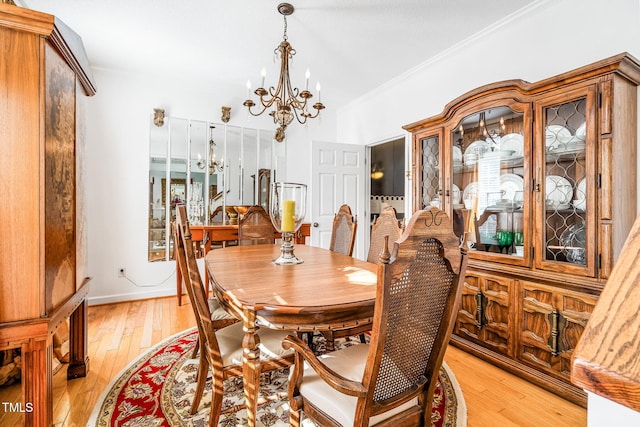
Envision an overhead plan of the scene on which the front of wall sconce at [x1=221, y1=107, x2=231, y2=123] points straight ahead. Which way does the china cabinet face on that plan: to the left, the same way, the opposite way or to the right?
to the right

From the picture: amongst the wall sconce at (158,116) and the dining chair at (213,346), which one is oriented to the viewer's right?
the dining chair

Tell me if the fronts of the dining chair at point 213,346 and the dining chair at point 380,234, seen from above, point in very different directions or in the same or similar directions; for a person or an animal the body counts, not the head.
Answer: very different directions

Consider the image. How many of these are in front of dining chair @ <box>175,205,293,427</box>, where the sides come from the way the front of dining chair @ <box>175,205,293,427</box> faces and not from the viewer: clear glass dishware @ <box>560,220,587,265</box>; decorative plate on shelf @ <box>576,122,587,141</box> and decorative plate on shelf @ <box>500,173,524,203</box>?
3

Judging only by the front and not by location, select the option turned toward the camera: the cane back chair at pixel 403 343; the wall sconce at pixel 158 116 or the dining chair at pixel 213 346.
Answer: the wall sconce

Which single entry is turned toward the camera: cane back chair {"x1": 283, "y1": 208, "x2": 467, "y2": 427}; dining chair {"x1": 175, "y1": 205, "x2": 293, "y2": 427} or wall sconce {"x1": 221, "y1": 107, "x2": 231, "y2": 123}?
the wall sconce

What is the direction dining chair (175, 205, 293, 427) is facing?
to the viewer's right

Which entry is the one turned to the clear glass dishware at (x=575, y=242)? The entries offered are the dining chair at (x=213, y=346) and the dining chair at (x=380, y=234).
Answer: the dining chair at (x=213, y=346)

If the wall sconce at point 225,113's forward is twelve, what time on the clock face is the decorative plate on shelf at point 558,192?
The decorative plate on shelf is roughly at 11 o'clock from the wall sconce.

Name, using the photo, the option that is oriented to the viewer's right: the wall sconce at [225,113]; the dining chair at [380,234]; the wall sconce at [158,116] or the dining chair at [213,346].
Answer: the dining chair at [213,346]

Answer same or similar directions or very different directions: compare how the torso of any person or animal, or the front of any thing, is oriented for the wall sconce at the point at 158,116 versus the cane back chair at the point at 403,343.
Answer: very different directions

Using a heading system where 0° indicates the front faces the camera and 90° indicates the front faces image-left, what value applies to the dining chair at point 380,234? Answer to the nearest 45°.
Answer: approximately 45°

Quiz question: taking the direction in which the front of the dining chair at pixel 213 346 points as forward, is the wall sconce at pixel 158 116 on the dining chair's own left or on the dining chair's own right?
on the dining chair's own left

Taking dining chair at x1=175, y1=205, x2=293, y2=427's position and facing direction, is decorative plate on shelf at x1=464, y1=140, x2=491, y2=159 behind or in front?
in front

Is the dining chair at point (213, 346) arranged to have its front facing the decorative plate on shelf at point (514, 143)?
yes

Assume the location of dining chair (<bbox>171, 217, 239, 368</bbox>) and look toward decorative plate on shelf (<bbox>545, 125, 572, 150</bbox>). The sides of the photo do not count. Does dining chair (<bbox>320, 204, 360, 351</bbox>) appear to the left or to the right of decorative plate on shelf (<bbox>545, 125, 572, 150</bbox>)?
left
